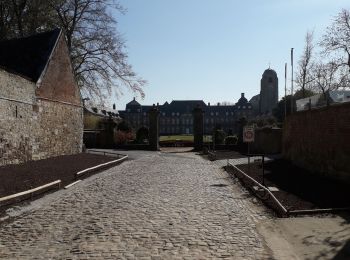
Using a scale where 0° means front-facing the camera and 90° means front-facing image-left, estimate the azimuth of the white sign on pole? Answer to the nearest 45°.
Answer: approximately 0°

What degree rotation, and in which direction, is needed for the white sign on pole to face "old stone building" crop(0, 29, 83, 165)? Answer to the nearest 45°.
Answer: approximately 90° to its right

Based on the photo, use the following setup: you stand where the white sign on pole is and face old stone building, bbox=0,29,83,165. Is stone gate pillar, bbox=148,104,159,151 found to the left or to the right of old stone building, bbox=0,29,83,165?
right

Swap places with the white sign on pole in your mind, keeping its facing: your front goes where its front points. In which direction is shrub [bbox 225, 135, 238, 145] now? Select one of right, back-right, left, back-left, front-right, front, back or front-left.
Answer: back

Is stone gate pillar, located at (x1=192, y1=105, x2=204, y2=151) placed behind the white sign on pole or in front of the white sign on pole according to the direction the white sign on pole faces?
behind
